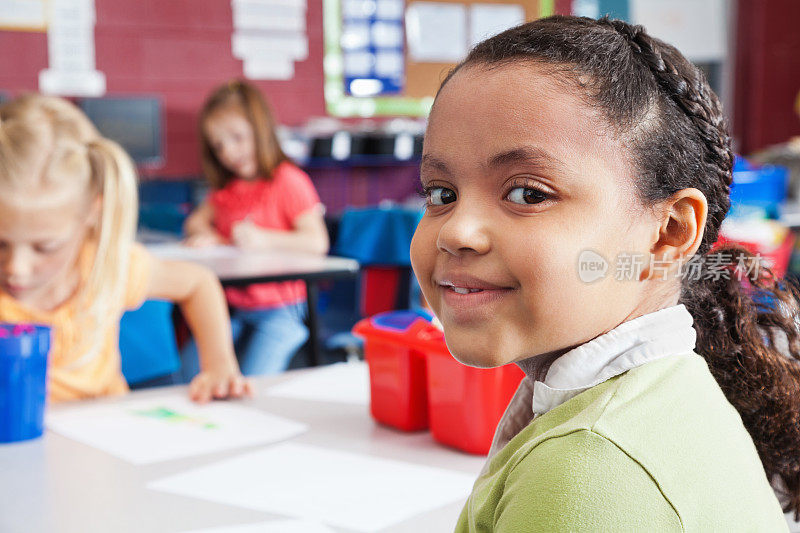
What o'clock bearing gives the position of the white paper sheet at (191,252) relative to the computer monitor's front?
The white paper sheet is roughly at 12 o'clock from the computer monitor.

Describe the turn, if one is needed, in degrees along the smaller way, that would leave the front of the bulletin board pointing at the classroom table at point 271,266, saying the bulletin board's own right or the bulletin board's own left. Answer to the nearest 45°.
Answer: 0° — it already faces it

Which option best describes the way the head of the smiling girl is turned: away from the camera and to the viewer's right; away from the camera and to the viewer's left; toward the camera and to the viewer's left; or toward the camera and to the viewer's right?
toward the camera and to the viewer's left

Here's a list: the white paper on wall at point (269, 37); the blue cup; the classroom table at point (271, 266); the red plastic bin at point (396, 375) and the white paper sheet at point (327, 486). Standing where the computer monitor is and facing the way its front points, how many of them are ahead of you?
4

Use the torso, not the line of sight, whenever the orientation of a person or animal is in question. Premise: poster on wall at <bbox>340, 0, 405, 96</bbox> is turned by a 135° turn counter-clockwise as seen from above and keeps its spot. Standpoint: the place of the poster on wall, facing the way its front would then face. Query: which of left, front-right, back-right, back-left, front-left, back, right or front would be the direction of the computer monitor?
back

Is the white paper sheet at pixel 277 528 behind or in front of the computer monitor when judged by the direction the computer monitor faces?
in front

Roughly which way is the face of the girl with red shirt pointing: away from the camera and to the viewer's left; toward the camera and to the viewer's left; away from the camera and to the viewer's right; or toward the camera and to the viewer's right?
toward the camera and to the viewer's left

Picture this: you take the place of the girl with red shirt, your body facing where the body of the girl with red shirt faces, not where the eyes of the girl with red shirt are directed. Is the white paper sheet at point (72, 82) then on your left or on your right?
on your right

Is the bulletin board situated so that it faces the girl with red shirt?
yes

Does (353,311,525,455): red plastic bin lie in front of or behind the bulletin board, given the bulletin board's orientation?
in front

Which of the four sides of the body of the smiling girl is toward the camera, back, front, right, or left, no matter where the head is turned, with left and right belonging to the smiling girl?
left

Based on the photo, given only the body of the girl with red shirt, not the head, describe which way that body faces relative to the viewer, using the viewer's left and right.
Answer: facing the viewer and to the left of the viewer
